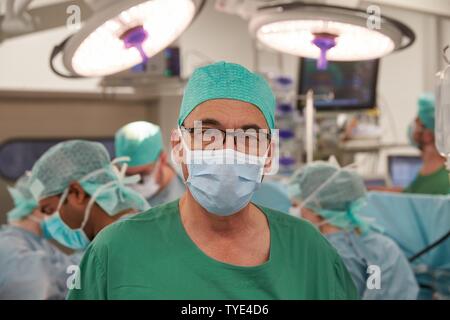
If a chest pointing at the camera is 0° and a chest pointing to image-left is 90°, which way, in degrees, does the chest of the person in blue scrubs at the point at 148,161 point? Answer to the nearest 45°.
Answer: approximately 45°

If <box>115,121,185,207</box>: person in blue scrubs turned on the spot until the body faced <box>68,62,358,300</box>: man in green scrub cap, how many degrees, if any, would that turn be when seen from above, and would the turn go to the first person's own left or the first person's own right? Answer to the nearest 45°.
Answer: approximately 45° to the first person's own left

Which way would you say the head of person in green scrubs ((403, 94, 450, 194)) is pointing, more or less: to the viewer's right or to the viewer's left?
to the viewer's left

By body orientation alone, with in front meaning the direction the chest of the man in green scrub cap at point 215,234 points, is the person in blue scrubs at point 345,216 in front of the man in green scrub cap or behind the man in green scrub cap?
behind

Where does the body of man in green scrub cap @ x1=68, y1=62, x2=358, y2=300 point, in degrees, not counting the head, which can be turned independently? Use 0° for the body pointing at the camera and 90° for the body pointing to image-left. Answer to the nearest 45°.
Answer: approximately 0°

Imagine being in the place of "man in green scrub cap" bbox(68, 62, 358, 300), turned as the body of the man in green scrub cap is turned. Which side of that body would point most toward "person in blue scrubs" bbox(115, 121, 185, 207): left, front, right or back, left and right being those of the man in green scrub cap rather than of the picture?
back

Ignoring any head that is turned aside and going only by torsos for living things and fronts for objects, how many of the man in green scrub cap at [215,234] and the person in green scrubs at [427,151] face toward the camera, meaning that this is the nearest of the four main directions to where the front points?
1

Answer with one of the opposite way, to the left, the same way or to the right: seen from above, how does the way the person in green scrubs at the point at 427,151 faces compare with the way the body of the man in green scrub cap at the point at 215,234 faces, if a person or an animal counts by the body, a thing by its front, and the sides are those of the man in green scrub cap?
to the right

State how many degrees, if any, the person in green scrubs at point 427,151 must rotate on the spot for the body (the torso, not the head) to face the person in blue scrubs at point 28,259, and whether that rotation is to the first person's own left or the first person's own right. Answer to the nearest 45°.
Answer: approximately 45° to the first person's own left

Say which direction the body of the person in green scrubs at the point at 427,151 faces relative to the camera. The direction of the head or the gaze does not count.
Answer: to the viewer's left
